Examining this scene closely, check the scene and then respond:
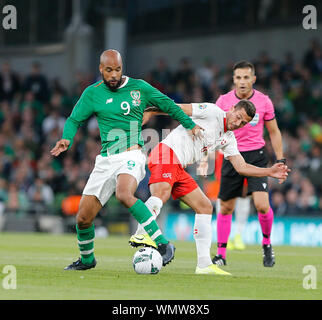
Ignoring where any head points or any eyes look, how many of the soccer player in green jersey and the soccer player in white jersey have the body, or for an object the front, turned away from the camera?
0

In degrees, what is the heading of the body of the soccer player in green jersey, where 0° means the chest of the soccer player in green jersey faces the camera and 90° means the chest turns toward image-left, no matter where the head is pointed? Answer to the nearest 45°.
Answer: approximately 0°
